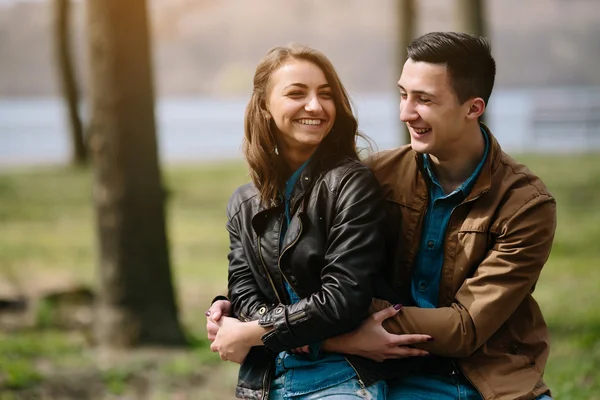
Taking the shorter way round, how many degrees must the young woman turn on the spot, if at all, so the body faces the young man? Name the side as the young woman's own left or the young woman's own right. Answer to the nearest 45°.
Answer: approximately 135° to the young woman's own left

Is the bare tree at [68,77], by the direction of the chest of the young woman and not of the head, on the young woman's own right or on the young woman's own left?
on the young woman's own right

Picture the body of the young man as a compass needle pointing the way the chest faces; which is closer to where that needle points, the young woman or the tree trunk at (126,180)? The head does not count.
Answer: the young woman

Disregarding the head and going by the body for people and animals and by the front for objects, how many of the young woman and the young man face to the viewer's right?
0

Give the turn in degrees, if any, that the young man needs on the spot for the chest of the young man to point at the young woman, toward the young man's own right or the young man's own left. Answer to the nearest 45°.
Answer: approximately 45° to the young man's own right

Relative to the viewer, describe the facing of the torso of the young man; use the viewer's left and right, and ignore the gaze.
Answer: facing the viewer and to the left of the viewer

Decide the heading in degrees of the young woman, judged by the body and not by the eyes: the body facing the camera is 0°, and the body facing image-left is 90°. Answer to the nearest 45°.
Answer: approximately 45°

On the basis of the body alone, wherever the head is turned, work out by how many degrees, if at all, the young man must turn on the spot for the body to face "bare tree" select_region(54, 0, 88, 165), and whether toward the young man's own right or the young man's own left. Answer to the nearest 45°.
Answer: approximately 90° to the young man's own right
